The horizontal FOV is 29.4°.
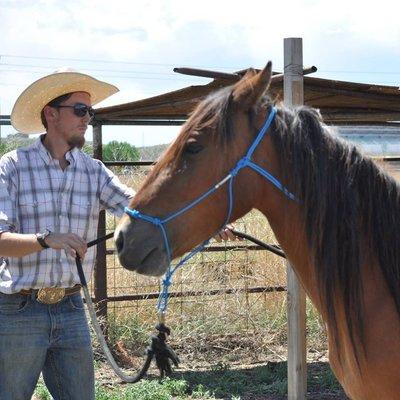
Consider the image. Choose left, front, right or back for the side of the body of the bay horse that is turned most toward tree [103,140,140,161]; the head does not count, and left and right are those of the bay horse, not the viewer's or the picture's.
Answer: right

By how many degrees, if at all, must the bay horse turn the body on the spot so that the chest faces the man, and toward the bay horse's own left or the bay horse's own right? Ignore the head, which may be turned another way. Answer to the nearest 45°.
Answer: approximately 45° to the bay horse's own right

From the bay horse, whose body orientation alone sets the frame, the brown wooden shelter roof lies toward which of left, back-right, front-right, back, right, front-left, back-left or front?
right

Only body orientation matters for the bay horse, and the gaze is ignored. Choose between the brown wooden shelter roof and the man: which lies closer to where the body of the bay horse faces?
the man

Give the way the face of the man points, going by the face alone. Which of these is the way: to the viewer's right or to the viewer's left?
to the viewer's right

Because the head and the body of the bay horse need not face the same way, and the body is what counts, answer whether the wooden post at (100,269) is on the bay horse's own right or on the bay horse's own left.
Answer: on the bay horse's own right

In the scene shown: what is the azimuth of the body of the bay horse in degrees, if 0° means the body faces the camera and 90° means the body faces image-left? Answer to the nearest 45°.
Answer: approximately 90°
